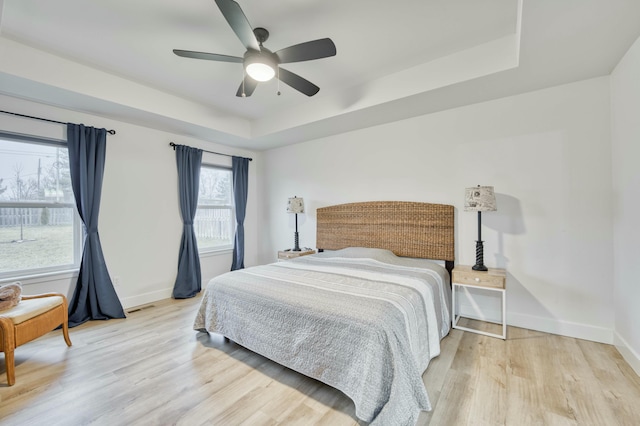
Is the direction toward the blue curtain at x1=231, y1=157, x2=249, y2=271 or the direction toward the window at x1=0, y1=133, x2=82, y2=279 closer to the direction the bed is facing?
the window

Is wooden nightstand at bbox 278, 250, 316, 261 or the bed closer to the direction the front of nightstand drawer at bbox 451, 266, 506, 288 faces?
the bed

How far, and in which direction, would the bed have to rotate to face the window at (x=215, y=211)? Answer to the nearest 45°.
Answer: approximately 90° to its right

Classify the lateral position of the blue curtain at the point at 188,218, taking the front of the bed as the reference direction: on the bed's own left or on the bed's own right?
on the bed's own right

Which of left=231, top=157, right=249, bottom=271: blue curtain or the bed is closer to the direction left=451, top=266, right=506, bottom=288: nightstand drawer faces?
the bed

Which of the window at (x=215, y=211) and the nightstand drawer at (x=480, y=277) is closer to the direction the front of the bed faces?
the window

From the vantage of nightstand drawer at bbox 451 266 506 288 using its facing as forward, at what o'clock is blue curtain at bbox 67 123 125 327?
The blue curtain is roughly at 2 o'clock from the nightstand drawer.

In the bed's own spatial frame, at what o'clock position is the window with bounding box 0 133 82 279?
The window is roughly at 2 o'clock from the bed.

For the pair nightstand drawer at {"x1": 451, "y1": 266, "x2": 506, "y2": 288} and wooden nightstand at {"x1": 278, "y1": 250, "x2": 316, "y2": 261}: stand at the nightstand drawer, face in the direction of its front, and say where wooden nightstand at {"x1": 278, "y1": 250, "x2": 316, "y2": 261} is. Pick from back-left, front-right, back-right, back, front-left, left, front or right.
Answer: right

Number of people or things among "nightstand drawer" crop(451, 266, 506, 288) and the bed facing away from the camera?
0

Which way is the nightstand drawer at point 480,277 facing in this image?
toward the camera
